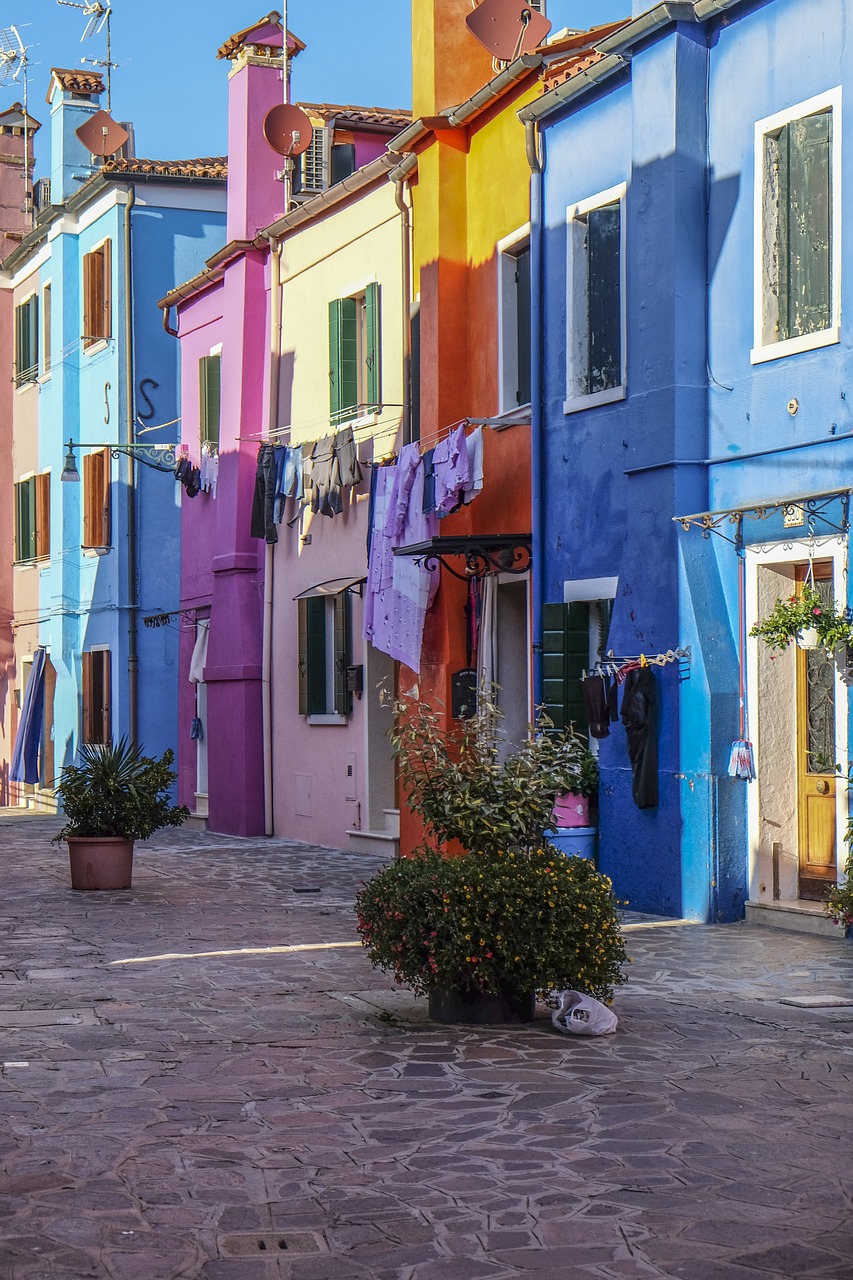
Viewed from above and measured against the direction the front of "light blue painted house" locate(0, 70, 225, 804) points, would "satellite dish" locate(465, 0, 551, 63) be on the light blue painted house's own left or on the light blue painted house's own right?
on the light blue painted house's own left

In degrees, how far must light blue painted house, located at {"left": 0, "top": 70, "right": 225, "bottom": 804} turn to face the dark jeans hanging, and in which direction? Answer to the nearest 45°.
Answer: approximately 45° to its left

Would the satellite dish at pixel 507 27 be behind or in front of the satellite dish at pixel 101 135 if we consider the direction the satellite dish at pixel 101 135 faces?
in front

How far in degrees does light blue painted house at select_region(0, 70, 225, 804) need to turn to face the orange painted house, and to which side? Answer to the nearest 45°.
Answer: approximately 45° to its left

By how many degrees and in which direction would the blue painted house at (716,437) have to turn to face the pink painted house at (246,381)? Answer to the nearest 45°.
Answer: approximately 90° to its right
